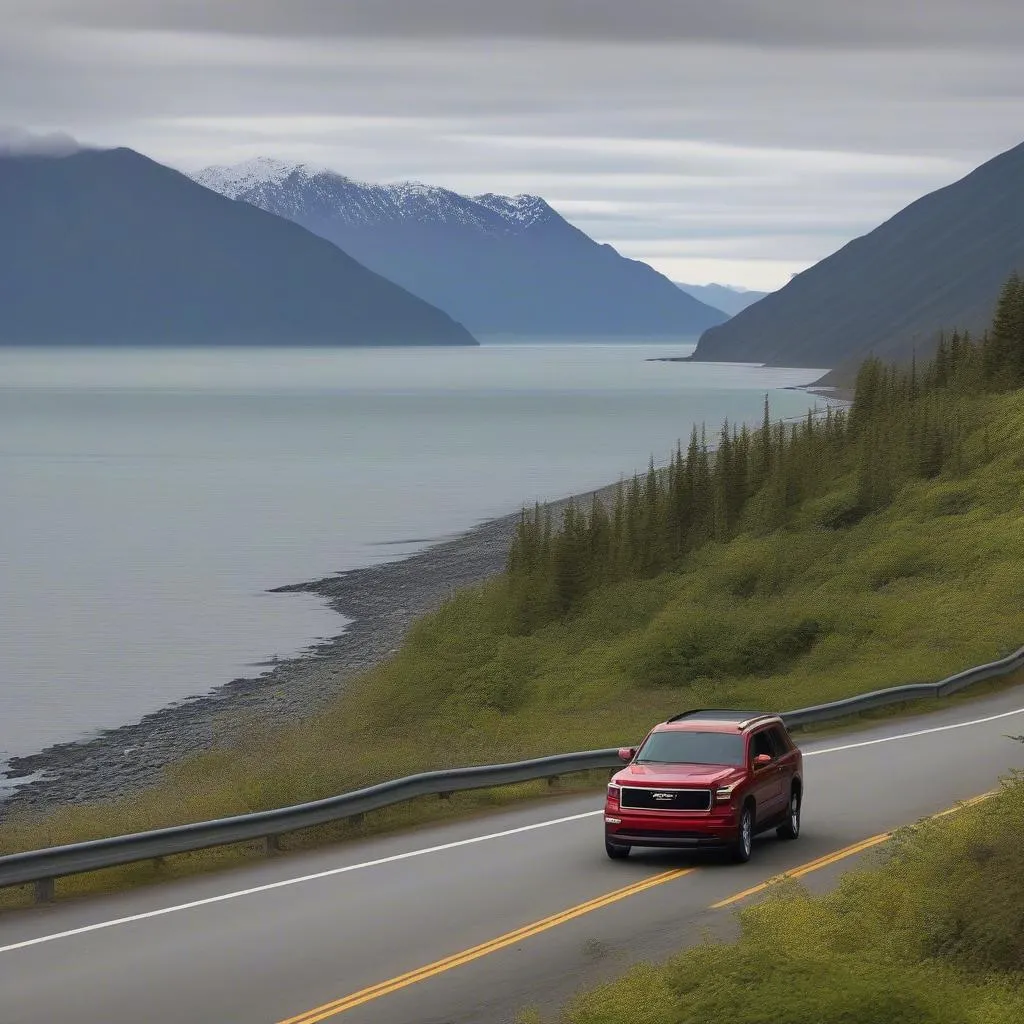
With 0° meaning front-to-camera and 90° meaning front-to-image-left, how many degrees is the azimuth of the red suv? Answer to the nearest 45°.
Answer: approximately 45°
